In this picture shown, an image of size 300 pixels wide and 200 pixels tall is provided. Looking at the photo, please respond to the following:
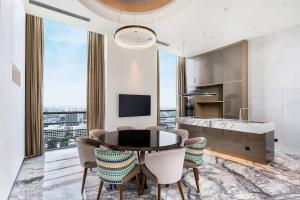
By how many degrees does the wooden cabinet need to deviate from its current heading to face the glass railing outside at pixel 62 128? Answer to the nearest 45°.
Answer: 0° — it already faces it

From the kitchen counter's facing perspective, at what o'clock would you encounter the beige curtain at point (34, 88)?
The beige curtain is roughly at 1 o'clock from the kitchen counter.

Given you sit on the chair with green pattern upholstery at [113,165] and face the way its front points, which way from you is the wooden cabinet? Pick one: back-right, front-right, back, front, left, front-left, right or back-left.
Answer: front

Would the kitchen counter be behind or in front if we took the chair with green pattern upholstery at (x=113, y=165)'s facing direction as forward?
in front

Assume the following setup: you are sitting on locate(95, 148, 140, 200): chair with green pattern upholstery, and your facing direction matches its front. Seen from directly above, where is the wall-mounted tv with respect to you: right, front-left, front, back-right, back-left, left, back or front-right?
front-left

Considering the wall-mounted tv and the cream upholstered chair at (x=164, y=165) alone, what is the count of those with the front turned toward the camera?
1

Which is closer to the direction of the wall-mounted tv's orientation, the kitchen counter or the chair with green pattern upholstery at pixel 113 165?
the chair with green pattern upholstery

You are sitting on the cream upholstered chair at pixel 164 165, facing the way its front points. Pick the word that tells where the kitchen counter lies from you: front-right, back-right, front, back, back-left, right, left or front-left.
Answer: right

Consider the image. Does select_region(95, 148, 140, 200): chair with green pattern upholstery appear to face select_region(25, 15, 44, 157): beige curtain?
no

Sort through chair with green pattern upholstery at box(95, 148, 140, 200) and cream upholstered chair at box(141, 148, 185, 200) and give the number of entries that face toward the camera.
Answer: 0

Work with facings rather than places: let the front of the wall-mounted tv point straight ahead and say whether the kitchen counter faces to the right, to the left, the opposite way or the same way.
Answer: to the right

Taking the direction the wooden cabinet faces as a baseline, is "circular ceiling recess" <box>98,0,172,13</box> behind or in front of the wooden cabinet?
in front

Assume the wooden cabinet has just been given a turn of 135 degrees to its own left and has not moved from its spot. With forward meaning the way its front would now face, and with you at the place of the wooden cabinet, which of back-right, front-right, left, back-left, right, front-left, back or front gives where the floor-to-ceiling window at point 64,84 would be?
back-right

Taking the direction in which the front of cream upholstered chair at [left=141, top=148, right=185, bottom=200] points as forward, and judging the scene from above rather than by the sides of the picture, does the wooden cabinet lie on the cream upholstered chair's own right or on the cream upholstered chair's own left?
on the cream upholstered chair's own right

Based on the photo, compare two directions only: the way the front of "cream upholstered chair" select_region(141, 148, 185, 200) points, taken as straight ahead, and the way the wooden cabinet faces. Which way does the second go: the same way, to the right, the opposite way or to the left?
to the left

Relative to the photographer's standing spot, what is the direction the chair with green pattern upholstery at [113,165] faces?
facing away from the viewer and to the right of the viewer

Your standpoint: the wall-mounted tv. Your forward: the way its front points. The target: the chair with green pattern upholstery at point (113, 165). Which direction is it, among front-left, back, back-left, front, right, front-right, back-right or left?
front

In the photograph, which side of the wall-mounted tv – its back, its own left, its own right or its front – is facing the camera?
front
